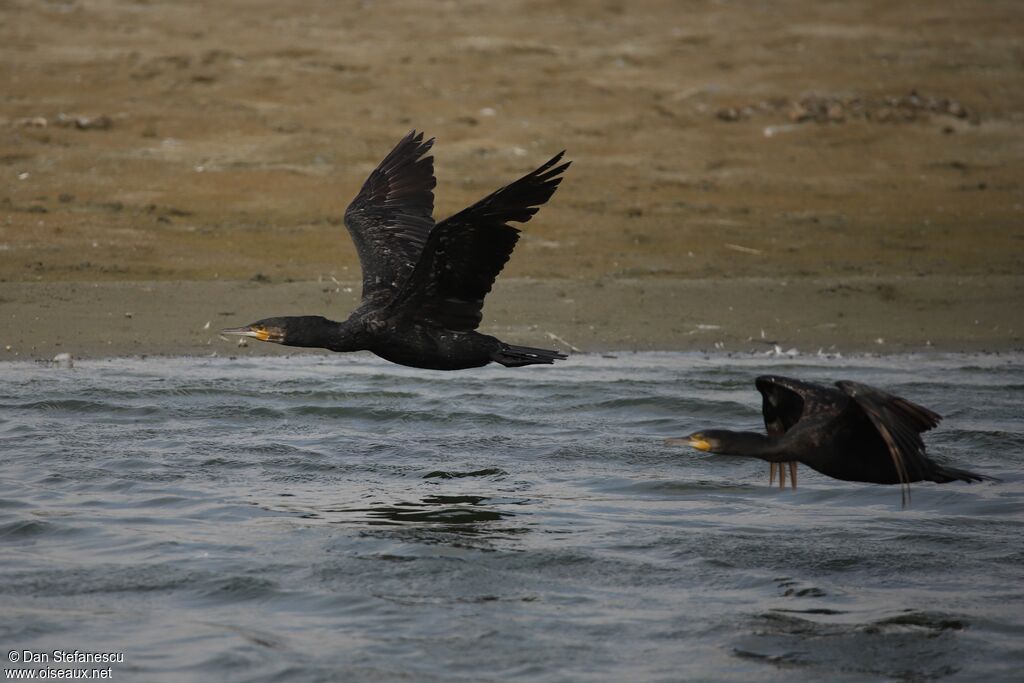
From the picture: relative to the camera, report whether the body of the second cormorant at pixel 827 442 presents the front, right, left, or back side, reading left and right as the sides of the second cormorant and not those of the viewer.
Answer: left

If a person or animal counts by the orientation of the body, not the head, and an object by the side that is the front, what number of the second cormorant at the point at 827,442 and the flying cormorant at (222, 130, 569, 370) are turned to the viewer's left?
2

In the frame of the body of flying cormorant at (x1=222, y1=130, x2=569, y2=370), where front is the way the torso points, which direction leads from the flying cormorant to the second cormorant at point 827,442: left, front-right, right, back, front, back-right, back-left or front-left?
back-left

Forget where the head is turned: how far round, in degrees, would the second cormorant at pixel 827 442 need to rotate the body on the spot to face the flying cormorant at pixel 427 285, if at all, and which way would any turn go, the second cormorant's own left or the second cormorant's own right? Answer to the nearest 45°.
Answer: approximately 45° to the second cormorant's own right

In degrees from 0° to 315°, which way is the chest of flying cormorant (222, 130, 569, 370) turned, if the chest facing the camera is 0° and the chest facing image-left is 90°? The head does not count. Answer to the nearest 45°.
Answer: approximately 90°
